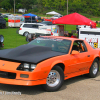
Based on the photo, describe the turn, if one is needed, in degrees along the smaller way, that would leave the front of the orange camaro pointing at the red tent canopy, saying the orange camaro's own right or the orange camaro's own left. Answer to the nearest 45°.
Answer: approximately 135° to the orange camaro's own right

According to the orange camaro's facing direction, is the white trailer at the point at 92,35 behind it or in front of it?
behind

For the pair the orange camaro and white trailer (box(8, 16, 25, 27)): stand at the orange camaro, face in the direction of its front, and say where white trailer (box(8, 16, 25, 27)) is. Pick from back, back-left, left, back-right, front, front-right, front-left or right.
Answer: back-right
